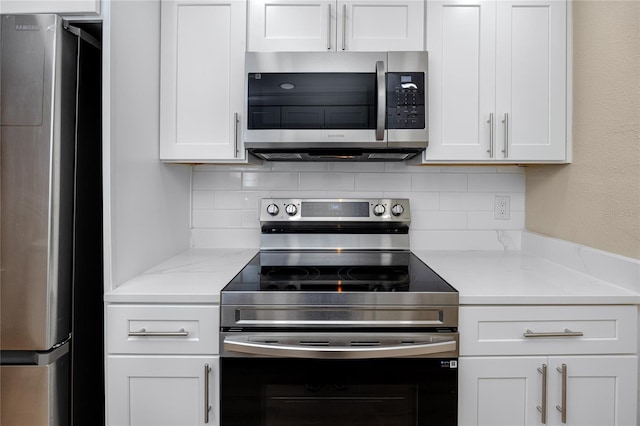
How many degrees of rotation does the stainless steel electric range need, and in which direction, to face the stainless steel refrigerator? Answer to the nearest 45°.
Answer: approximately 90° to its right

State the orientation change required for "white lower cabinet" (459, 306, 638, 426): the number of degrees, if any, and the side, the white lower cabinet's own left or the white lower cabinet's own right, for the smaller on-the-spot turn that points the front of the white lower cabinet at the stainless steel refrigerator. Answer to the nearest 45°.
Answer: approximately 45° to the white lower cabinet's own right

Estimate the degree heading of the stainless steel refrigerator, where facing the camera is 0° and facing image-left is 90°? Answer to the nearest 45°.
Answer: approximately 0°

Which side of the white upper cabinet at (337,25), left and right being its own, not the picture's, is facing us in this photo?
front

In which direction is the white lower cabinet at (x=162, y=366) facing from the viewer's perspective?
toward the camera

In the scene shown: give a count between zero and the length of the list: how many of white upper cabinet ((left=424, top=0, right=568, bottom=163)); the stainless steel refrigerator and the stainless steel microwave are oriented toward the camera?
3

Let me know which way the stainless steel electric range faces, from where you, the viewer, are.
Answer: facing the viewer

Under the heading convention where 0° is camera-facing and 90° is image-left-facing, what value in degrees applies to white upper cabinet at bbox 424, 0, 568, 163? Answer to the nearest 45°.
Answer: approximately 0°

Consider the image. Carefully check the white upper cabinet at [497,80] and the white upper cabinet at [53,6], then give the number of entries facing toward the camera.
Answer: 2
